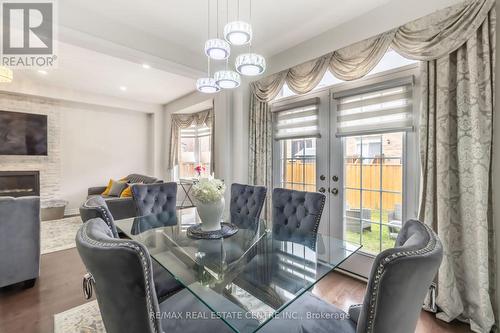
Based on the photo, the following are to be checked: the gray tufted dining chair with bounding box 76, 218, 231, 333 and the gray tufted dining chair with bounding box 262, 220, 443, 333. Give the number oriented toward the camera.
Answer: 0

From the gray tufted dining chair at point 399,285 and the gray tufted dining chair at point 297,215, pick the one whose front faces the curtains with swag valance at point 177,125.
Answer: the gray tufted dining chair at point 399,285

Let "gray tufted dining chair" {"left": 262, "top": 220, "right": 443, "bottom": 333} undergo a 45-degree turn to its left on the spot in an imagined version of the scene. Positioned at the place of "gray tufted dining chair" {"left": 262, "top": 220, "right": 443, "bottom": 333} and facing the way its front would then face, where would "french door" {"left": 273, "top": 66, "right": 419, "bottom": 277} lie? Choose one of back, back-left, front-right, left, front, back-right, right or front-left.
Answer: right

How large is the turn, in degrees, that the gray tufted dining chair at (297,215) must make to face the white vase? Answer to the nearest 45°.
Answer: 0° — it already faces it

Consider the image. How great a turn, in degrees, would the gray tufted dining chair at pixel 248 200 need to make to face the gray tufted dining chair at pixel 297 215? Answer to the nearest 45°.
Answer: approximately 90° to its left

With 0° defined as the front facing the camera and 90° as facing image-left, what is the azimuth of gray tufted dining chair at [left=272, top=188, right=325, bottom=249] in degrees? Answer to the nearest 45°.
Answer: approximately 45°

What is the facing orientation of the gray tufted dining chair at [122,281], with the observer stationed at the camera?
facing away from the viewer and to the right of the viewer

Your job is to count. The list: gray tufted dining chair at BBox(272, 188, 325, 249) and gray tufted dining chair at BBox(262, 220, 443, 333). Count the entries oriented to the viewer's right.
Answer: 0

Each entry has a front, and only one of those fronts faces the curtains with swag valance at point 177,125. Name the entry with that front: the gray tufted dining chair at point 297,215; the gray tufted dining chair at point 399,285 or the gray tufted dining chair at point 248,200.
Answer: the gray tufted dining chair at point 399,285

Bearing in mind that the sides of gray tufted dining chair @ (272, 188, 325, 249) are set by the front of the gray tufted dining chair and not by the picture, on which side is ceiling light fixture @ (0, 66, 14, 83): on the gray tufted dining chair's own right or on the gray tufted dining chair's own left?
on the gray tufted dining chair's own right

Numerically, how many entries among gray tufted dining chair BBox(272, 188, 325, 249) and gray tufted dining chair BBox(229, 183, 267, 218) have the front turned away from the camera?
0

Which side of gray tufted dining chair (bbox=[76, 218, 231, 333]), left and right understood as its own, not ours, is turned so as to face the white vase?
front
